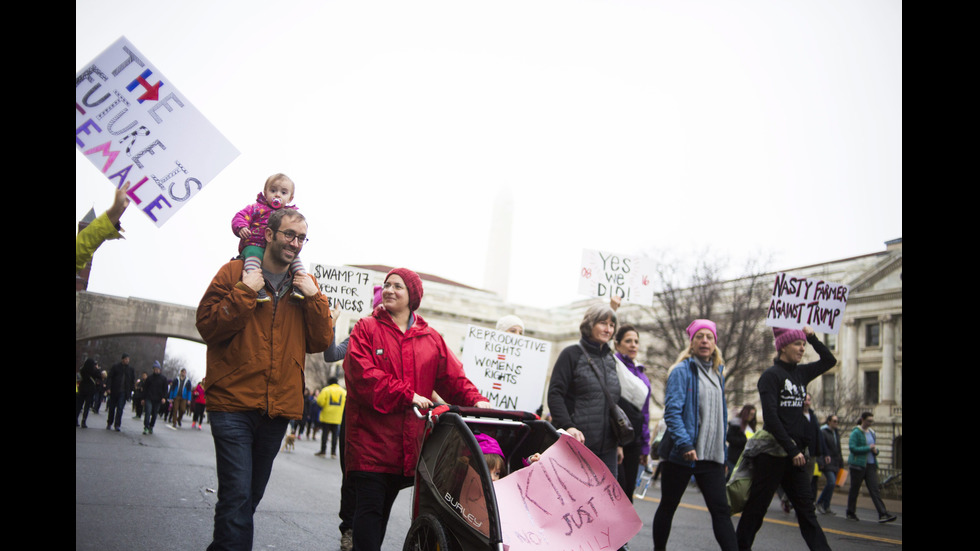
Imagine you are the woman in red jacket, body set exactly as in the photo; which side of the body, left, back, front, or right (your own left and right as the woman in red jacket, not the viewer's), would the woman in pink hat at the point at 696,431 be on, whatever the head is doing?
left

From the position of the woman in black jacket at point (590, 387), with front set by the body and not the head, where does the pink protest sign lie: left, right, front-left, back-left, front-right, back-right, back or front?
front-right

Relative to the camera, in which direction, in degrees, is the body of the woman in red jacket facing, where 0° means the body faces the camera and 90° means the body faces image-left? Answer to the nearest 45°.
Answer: approximately 315°

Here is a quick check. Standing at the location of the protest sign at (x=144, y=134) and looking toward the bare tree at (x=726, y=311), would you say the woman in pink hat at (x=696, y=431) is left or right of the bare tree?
right

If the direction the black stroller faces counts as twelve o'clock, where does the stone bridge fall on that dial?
The stone bridge is roughly at 6 o'clock from the black stroller.

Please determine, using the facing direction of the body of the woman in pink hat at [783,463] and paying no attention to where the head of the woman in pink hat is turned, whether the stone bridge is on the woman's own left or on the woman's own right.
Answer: on the woman's own right

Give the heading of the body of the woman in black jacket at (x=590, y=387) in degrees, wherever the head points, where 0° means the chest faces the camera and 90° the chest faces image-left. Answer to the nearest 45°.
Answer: approximately 315°

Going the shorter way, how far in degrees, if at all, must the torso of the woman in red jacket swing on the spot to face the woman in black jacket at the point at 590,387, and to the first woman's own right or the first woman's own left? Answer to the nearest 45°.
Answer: approximately 90° to the first woman's own left

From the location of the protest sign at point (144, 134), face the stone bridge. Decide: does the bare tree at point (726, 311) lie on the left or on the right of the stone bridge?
right

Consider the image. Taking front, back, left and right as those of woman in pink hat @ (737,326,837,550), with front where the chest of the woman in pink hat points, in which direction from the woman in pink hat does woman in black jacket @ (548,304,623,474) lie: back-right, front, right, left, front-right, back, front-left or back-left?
right

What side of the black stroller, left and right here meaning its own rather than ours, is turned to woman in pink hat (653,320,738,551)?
left

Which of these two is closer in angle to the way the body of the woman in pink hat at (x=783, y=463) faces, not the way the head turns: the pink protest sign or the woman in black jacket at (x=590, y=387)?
the pink protest sign

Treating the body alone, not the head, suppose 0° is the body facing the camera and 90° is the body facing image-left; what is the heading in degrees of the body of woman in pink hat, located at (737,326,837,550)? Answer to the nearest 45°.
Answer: approximately 315°

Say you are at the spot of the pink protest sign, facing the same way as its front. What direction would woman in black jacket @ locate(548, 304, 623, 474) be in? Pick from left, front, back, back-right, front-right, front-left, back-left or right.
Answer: back
